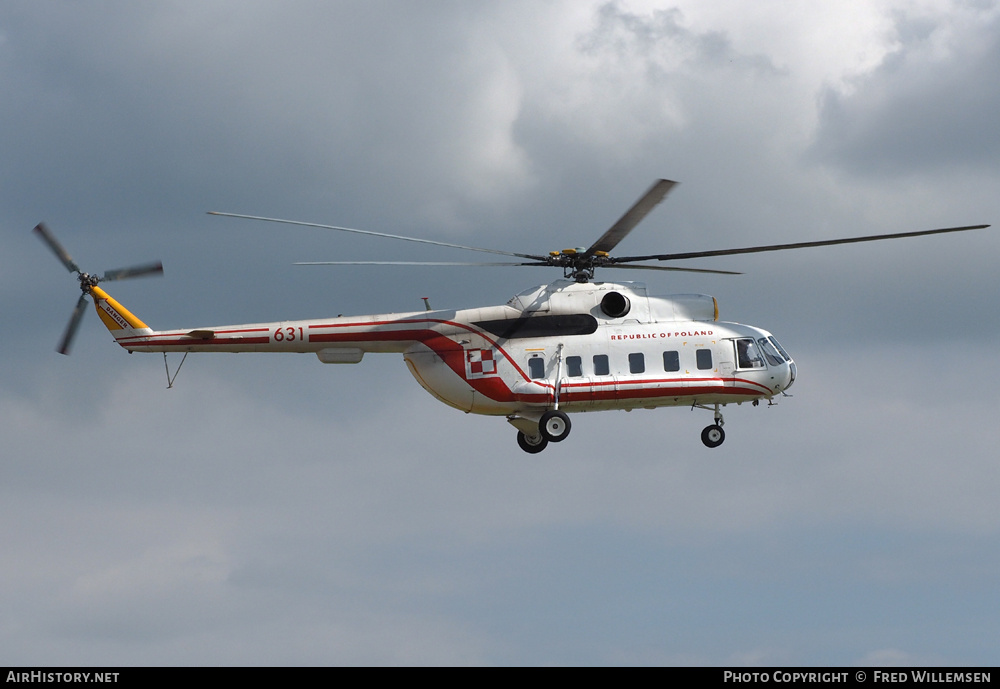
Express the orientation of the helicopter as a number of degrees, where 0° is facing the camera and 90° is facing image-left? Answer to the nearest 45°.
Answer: approximately 270°
